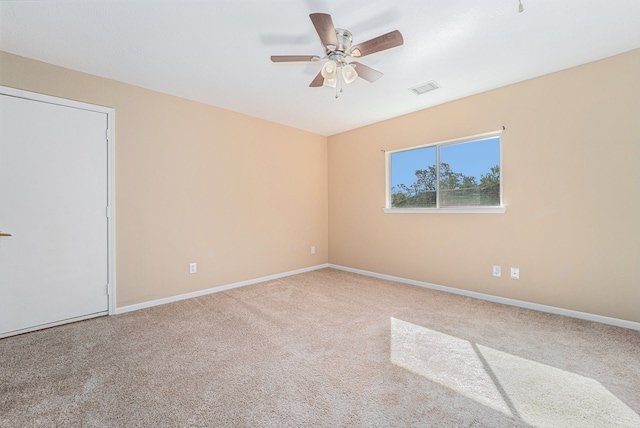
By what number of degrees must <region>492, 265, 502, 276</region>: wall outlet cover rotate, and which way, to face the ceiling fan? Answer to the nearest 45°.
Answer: approximately 45° to its right

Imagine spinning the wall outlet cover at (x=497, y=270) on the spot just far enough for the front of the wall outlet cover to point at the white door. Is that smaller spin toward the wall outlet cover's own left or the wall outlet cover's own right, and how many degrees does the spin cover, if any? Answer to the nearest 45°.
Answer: approximately 45° to the wall outlet cover's own right

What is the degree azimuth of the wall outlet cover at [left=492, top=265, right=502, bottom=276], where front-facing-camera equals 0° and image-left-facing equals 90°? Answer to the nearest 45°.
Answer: approximately 0°

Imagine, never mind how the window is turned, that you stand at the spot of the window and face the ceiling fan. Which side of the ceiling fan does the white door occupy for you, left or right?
right
